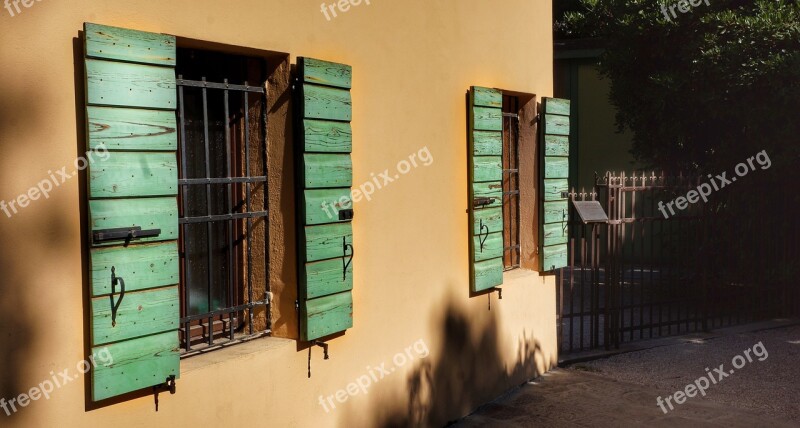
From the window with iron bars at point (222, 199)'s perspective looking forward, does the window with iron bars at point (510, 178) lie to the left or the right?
on its left

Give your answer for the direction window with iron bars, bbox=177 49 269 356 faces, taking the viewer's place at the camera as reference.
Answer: facing the viewer and to the right of the viewer

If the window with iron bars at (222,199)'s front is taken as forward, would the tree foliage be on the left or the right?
on its left

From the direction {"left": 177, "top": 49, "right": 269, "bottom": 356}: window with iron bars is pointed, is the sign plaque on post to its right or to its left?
on its left
